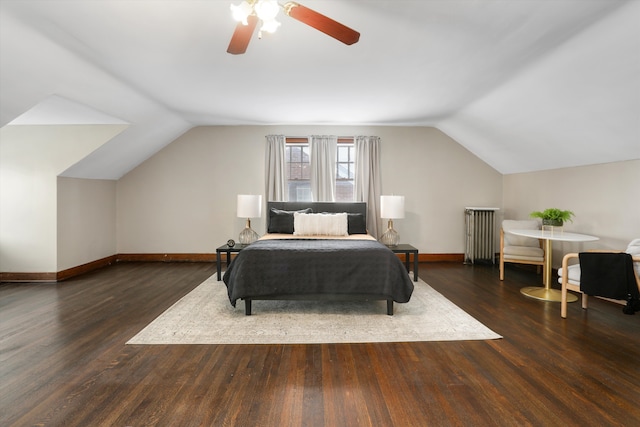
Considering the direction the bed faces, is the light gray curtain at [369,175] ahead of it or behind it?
behind

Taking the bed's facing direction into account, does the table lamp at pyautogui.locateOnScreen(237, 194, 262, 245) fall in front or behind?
behind

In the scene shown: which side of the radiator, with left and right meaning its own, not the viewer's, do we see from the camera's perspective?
front

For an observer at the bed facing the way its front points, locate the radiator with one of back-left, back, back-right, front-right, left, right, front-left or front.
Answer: back-left

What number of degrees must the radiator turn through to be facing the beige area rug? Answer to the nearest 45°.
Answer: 0° — it already faces it

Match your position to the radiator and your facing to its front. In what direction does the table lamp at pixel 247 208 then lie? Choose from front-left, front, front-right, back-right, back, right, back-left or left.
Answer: front-right

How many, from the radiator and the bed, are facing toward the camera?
2

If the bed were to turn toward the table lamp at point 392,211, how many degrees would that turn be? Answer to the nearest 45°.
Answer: approximately 135° to its left

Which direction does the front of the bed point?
toward the camera
